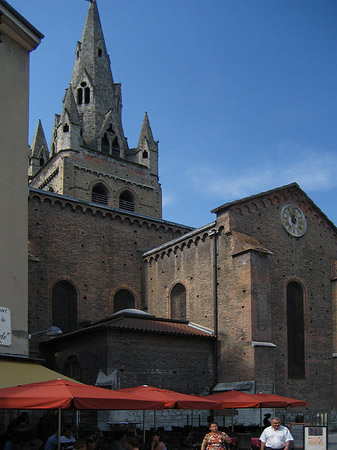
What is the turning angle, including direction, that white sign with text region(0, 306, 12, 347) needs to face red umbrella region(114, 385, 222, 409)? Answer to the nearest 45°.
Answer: approximately 45° to its left

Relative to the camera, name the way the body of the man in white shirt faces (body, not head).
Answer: toward the camera

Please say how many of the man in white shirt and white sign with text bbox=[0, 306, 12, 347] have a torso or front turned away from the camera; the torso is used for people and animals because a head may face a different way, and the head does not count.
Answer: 0

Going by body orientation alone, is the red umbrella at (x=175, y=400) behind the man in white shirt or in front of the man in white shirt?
behind

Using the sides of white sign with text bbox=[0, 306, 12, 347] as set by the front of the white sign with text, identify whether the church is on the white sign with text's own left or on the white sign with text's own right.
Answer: on the white sign with text's own left

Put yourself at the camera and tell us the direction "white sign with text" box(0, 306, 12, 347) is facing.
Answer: facing the viewer and to the right of the viewer

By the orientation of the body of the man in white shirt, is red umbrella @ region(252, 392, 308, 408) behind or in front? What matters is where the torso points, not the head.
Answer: behind

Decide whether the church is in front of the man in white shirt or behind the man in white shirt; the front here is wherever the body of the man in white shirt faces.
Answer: behind

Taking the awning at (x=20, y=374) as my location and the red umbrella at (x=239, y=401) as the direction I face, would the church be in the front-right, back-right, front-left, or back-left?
front-left

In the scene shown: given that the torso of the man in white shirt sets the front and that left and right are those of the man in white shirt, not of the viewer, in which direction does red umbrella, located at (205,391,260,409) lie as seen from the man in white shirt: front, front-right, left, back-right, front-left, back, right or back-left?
back
